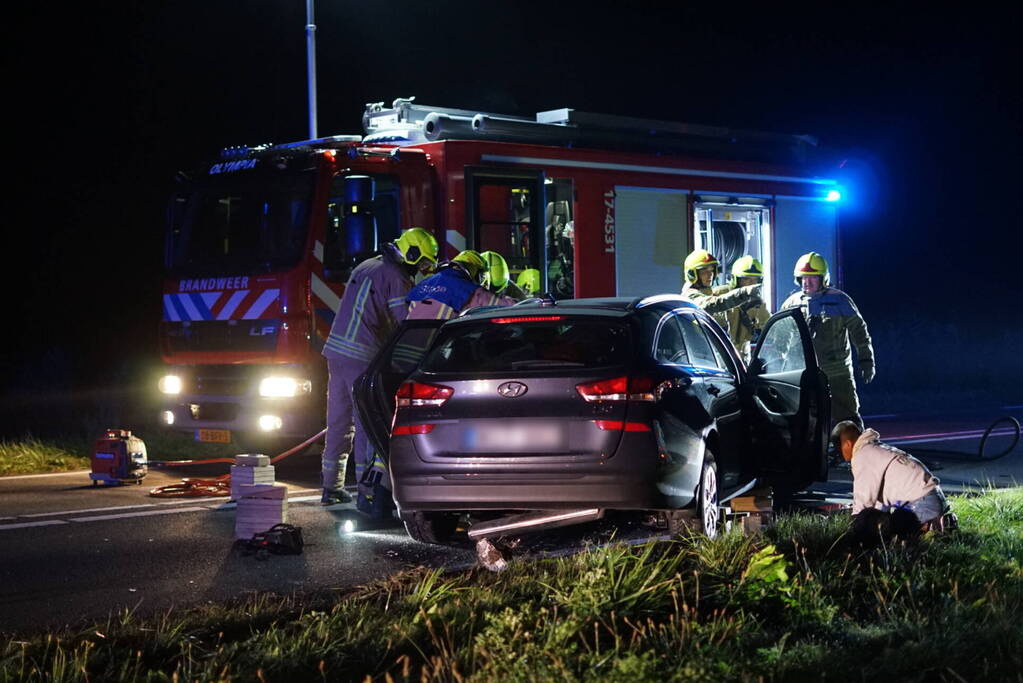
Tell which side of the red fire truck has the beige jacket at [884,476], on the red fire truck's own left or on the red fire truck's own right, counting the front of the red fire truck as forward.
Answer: on the red fire truck's own left

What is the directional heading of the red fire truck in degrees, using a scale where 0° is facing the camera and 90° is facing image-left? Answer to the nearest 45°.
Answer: approximately 45°

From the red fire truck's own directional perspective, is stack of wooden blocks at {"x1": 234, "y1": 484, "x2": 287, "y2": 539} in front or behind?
in front

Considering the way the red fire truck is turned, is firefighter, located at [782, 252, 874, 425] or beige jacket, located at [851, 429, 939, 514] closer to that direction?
the beige jacket

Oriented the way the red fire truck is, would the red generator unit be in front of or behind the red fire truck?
in front

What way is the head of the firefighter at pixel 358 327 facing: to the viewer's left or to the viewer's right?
to the viewer's right

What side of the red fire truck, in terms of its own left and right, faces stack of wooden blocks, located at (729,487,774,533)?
left

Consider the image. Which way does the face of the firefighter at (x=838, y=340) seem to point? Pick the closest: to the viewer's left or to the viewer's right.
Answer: to the viewer's left

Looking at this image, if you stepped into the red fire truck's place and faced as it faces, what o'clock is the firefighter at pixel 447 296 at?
The firefighter is roughly at 10 o'clock from the red fire truck.
